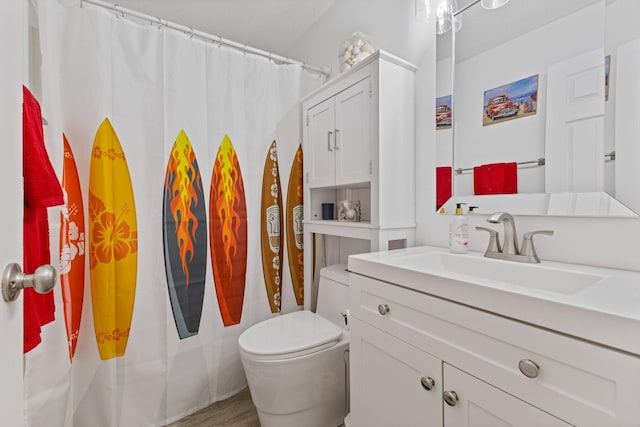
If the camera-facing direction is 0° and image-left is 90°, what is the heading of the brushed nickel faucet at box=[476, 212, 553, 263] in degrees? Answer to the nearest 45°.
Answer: approximately 45°

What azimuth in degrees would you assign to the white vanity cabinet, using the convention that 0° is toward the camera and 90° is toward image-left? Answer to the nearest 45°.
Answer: approximately 45°

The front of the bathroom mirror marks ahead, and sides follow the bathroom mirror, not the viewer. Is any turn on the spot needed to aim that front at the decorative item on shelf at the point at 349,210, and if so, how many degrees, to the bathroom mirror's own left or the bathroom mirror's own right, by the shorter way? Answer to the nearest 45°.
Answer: approximately 45° to the bathroom mirror's own right

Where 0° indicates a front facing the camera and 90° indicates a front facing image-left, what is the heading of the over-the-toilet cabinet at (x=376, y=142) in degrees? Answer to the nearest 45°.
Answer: approximately 45°

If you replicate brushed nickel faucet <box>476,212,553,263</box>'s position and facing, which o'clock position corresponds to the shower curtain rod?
The shower curtain rod is roughly at 1 o'clock from the brushed nickel faucet.
